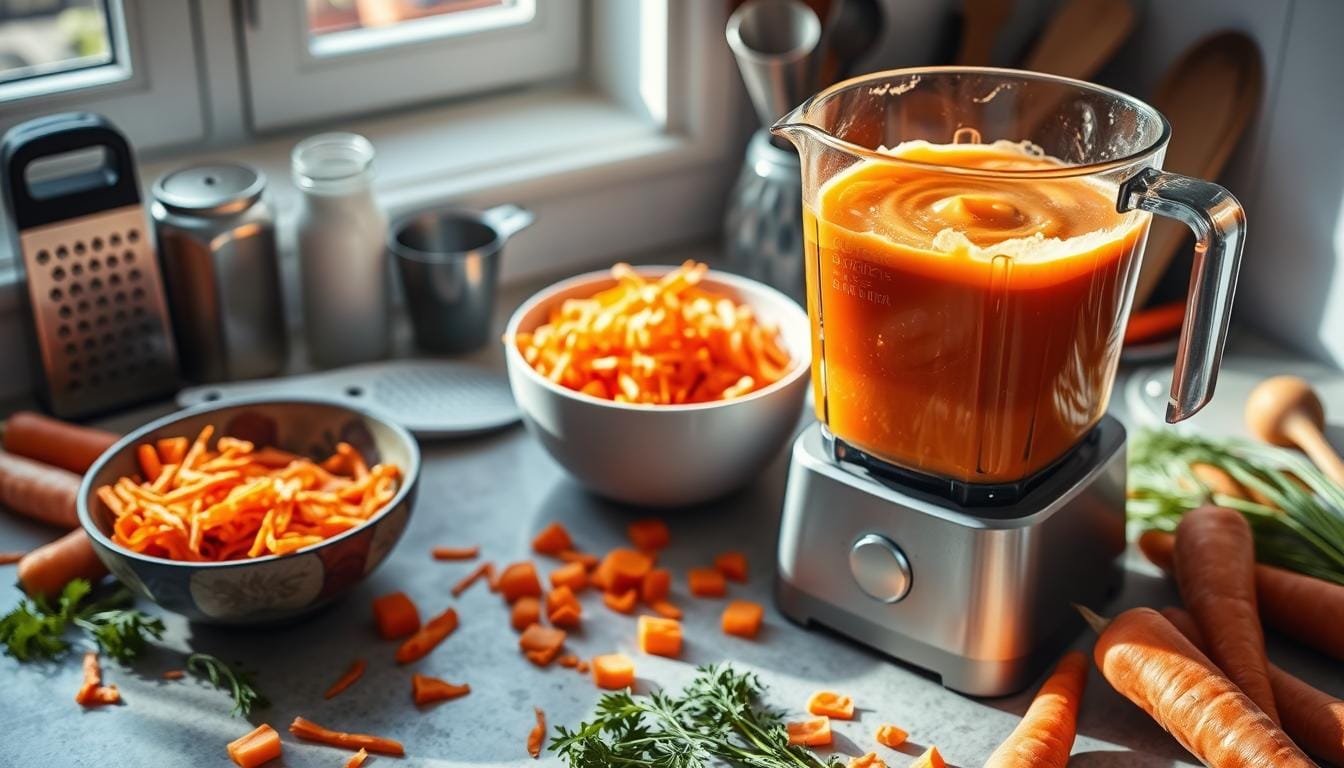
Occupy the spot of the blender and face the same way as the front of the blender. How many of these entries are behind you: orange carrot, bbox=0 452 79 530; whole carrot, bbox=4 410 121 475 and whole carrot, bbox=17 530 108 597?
0

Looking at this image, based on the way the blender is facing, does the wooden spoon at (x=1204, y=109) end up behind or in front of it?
behind

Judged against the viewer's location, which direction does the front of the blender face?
facing the viewer and to the left of the viewer

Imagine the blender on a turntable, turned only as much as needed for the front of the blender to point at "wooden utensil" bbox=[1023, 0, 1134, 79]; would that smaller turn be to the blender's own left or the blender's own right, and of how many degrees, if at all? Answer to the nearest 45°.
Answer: approximately 135° to the blender's own right

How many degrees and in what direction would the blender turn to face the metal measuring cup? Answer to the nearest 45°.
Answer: approximately 90° to its right

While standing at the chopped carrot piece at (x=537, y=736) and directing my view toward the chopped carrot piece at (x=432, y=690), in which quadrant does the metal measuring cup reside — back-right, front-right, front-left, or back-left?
front-right

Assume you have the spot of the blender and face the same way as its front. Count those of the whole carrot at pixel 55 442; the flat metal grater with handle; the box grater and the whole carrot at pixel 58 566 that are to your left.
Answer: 0

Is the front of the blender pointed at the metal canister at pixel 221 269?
no
